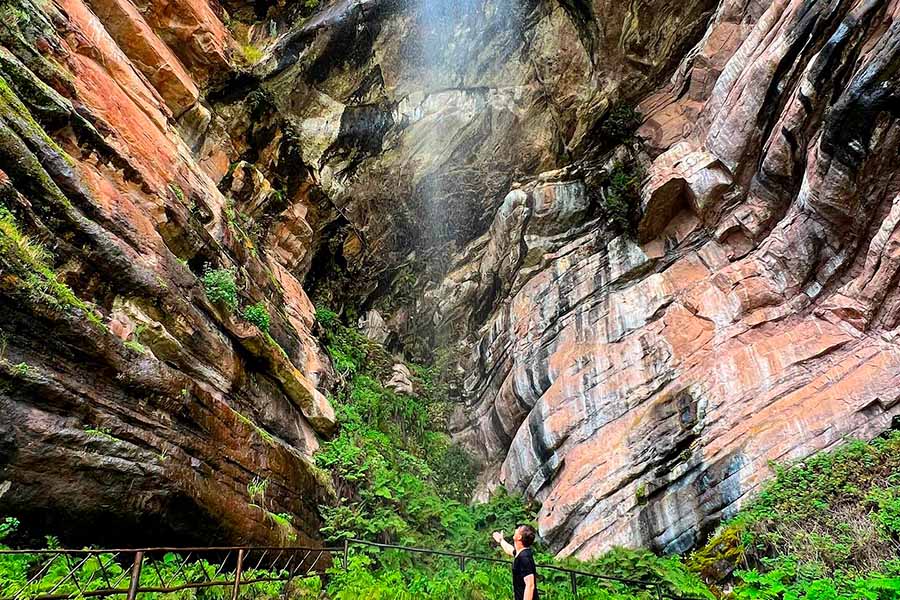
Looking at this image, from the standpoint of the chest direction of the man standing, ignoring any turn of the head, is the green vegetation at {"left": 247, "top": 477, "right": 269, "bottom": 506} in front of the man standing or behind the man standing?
in front

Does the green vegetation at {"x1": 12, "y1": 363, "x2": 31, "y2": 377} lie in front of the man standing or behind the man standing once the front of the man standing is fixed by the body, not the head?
in front

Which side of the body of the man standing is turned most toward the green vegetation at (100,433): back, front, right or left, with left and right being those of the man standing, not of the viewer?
front

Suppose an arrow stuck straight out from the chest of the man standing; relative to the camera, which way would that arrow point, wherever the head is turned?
to the viewer's left
